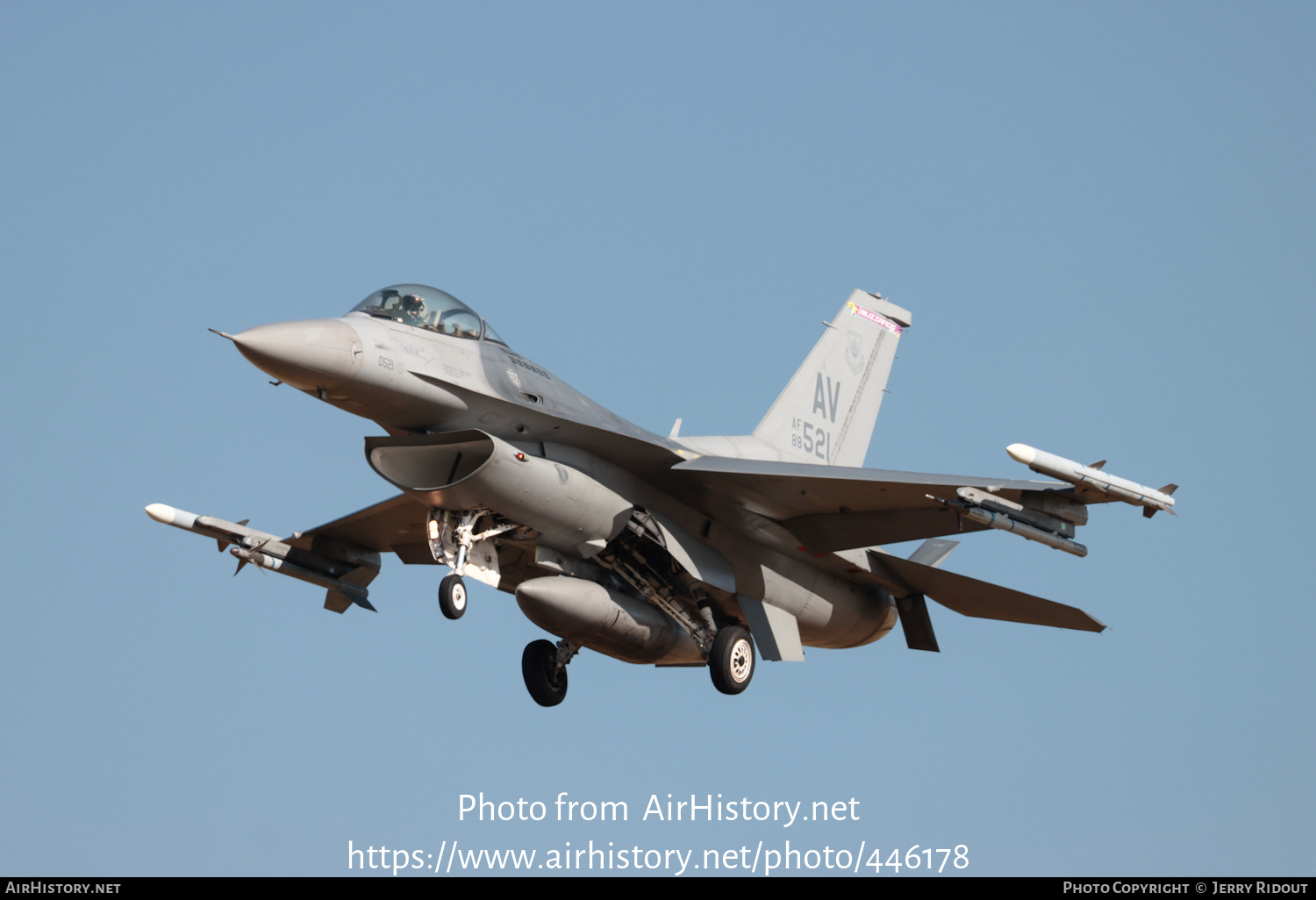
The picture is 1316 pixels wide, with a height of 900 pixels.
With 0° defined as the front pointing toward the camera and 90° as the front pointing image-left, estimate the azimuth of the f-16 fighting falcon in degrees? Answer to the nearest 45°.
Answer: approximately 45°
